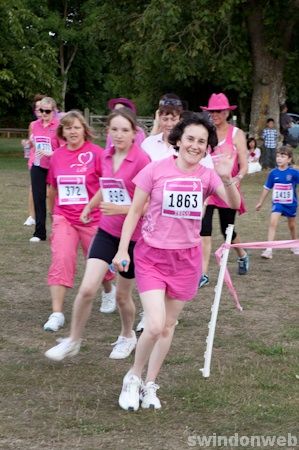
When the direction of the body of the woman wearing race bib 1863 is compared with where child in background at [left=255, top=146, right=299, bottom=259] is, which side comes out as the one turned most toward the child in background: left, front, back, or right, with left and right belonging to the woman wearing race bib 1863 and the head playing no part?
back

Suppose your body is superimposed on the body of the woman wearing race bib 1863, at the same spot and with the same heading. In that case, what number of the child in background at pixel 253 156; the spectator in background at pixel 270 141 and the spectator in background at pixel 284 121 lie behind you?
3

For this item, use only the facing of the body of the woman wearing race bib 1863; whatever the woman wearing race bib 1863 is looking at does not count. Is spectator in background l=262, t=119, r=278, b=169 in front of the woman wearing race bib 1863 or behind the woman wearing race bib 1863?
behind

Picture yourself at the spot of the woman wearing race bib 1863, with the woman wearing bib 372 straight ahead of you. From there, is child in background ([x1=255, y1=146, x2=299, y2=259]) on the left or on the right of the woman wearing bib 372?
right

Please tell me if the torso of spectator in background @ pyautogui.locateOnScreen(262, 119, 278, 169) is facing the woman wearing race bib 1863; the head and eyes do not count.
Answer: yes

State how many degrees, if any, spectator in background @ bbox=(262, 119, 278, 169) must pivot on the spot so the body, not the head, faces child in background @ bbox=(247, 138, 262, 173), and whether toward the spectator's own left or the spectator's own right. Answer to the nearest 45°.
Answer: approximately 45° to the spectator's own right
